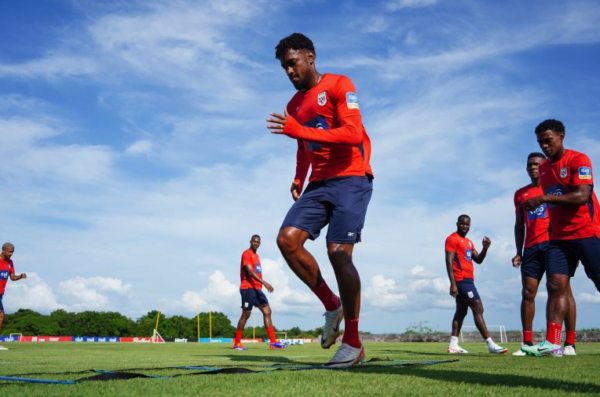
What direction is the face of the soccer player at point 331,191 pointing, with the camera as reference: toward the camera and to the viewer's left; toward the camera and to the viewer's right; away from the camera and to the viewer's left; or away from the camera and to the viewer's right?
toward the camera and to the viewer's left

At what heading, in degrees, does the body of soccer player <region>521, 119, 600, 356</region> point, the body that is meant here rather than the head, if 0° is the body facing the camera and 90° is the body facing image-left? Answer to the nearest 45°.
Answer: approximately 45°

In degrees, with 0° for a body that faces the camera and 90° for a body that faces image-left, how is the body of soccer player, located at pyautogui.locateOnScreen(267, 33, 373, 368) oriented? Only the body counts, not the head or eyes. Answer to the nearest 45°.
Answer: approximately 45°

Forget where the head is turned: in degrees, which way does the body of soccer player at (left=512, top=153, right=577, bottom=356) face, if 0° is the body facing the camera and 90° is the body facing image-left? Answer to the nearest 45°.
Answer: approximately 0°

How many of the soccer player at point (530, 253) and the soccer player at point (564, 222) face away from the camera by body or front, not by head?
0

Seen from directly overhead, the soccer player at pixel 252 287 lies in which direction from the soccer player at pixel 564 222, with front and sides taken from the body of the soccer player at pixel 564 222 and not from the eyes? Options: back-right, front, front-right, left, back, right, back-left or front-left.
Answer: right

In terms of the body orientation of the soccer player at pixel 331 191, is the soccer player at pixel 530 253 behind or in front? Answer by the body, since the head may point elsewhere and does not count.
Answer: behind

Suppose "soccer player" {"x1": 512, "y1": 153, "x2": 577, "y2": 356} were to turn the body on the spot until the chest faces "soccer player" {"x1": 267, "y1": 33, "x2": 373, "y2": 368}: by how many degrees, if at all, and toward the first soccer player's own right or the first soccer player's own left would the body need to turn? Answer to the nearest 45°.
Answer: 0° — they already face them

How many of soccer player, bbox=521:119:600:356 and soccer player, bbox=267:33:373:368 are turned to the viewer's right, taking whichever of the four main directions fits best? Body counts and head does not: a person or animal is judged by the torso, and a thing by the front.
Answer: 0

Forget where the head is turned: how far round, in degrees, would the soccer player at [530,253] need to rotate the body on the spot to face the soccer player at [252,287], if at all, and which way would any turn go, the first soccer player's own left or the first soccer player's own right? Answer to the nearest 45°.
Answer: approximately 135° to the first soccer player's own right
